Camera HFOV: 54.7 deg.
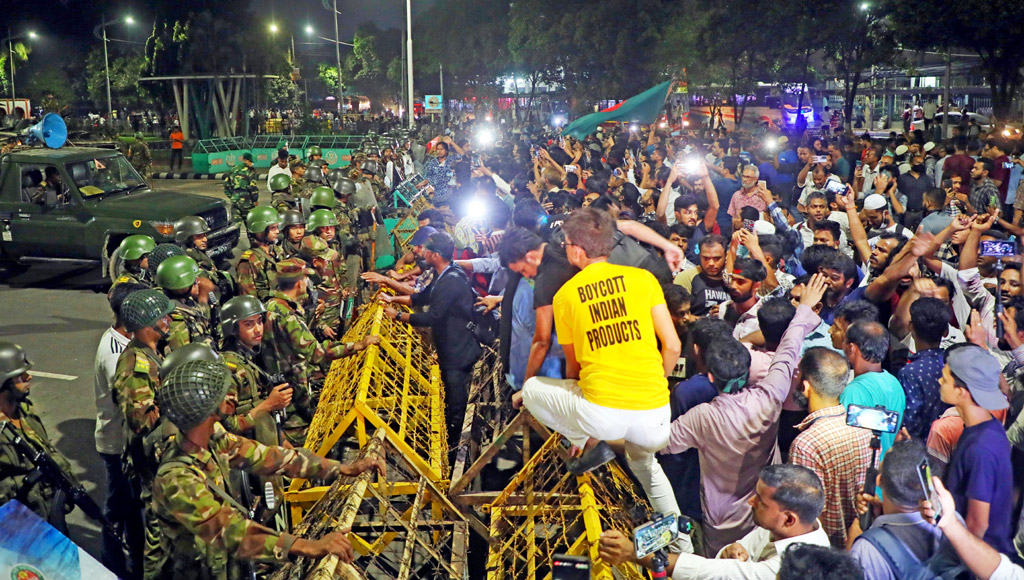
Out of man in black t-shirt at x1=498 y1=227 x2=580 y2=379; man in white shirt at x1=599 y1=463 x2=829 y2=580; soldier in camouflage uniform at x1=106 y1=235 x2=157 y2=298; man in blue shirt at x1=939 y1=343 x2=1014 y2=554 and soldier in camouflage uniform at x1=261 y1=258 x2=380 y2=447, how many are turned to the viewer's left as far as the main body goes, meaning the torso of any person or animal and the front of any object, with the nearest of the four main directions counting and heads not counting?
3

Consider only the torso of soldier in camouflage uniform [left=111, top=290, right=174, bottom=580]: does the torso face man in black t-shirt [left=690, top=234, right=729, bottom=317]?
yes

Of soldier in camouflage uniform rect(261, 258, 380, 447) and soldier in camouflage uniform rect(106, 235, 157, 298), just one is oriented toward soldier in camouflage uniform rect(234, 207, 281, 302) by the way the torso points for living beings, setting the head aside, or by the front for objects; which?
soldier in camouflage uniform rect(106, 235, 157, 298)

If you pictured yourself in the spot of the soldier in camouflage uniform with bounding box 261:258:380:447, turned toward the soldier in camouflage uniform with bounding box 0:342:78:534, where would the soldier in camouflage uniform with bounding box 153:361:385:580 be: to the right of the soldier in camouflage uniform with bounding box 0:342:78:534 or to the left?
left

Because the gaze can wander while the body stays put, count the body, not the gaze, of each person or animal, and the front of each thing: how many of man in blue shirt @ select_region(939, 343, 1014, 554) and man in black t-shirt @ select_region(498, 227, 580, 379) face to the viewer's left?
2

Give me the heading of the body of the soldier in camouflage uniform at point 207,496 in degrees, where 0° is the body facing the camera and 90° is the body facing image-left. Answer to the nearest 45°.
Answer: approximately 270°

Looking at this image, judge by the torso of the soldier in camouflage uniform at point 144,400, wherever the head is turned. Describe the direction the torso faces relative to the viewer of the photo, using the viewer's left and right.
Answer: facing to the right of the viewer

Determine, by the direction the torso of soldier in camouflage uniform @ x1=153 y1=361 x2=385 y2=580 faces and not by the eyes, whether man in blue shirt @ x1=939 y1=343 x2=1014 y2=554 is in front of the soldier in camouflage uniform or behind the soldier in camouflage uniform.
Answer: in front
